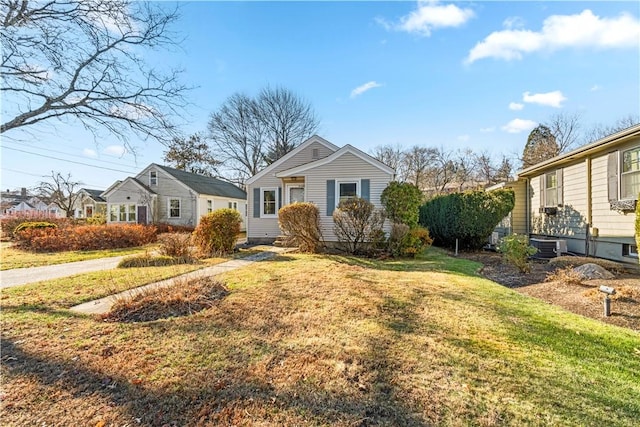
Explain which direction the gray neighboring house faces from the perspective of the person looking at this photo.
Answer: facing the viewer and to the left of the viewer

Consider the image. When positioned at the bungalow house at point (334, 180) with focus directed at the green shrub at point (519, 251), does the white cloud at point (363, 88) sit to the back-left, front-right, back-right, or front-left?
back-left

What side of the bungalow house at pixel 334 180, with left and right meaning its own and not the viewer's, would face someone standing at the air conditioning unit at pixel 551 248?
left

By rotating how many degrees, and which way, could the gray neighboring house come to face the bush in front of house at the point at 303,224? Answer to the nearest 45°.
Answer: approximately 45° to its left

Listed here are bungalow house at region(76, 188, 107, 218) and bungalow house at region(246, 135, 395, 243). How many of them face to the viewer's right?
0

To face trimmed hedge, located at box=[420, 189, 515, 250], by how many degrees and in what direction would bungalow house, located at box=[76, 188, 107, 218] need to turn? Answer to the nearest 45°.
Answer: approximately 45° to its left

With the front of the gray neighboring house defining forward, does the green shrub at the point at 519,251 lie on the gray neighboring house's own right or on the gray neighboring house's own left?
on the gray neighboring house's own left

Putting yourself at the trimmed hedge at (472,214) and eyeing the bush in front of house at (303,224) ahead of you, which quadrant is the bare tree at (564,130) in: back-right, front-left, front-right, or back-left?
back-right

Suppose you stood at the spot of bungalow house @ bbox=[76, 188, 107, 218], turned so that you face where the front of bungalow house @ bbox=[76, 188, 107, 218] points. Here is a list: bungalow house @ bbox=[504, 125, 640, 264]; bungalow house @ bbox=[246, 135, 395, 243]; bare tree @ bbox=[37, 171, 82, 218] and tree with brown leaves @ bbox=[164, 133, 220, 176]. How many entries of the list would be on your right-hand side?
1

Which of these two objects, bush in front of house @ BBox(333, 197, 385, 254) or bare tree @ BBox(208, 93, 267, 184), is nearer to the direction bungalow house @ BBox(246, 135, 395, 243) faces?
the bush in front of house

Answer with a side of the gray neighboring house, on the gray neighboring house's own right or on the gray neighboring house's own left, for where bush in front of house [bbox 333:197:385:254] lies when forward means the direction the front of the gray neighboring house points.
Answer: on the gray neighboring house's own left

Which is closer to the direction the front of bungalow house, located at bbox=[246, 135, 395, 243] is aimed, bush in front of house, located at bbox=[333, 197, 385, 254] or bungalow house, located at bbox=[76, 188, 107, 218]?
the bush in front of house
